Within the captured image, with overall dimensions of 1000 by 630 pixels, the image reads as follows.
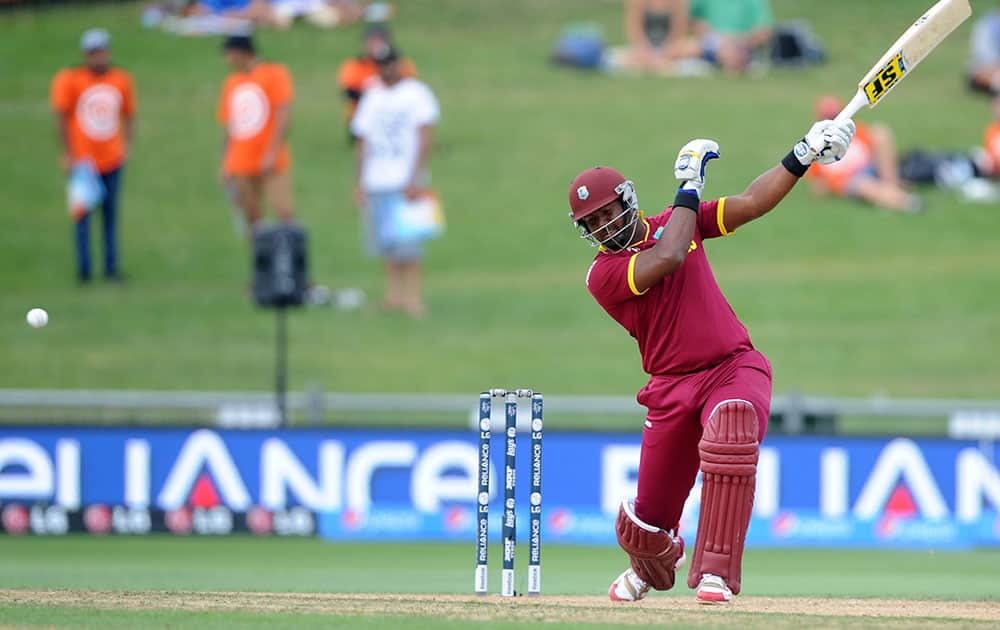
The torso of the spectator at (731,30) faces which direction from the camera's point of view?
toward the camera

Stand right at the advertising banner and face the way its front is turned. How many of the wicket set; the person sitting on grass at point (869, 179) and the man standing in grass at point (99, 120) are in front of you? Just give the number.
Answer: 1

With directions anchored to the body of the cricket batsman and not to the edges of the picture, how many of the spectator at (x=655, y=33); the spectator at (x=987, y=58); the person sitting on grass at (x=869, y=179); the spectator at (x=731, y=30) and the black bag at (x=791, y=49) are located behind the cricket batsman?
5

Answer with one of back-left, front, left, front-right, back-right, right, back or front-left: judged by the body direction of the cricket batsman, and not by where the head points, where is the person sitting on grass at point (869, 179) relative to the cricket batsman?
back

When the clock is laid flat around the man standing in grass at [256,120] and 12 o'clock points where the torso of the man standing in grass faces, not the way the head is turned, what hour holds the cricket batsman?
The cricket batsman is roughly at 10 o'clock from the man standing in grass.

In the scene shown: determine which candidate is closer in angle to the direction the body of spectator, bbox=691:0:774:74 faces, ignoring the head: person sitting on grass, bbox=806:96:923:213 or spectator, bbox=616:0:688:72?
the person sitting on grass

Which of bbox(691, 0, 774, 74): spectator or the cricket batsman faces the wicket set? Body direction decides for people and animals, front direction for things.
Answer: the spectator

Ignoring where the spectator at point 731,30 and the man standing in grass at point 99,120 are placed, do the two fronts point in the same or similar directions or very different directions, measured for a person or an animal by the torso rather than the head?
same or similar directions

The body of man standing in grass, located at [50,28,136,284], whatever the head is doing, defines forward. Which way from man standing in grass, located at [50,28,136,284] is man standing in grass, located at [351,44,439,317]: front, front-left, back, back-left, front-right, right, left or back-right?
front-left

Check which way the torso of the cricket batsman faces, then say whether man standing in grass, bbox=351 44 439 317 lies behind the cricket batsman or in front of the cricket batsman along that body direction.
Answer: behind

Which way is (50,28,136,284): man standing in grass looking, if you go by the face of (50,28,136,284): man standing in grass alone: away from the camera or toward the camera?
toward the camera

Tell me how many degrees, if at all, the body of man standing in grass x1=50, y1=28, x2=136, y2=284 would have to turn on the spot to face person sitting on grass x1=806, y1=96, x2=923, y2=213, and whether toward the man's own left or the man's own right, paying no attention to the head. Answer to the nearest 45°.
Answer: approximately 90° to the man's own left

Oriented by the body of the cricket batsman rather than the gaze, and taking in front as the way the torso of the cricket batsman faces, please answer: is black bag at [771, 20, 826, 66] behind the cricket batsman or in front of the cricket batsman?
behind
